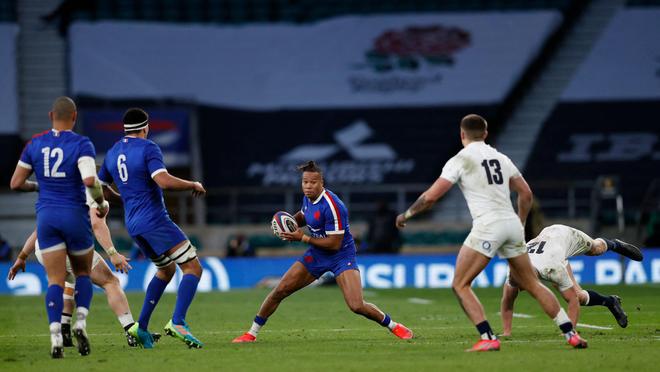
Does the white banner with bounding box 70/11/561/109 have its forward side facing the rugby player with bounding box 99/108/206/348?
yes

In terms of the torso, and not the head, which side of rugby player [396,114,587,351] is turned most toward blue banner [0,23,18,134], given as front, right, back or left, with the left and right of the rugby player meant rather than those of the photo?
front

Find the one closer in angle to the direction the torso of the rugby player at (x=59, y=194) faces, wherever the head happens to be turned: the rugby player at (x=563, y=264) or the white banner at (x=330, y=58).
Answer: the white banner

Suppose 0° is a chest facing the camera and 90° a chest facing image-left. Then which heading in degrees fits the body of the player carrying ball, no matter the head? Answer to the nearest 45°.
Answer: approximately 45°

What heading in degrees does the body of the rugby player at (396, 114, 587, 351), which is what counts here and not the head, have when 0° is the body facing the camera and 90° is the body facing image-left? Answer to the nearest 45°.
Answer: approximately 135°

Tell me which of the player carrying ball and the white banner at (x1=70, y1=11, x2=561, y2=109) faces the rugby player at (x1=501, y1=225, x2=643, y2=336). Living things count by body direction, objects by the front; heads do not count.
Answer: the white banner

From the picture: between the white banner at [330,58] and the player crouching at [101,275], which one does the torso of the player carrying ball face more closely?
the player crouching

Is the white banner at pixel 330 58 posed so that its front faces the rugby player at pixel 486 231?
yes

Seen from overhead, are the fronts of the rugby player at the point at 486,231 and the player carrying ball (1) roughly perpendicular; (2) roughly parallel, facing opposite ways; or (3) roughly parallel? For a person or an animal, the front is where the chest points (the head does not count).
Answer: roughly perpendicular

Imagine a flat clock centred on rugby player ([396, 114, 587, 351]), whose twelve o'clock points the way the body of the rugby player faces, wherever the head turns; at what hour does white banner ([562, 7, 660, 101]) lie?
The white banner is roughly at 2 o'clock from the rugby player.

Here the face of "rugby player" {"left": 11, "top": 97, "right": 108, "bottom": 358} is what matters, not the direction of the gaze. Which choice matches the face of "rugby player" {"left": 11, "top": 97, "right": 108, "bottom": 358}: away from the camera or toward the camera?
away from the camera

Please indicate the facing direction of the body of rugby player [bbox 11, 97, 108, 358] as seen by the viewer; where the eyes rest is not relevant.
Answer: away from the camera

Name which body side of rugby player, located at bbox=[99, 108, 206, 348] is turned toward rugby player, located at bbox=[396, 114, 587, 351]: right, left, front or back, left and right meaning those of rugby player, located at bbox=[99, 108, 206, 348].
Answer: right

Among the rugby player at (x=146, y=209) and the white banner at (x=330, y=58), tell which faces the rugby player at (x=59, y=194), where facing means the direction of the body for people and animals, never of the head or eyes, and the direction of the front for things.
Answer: the white banner
